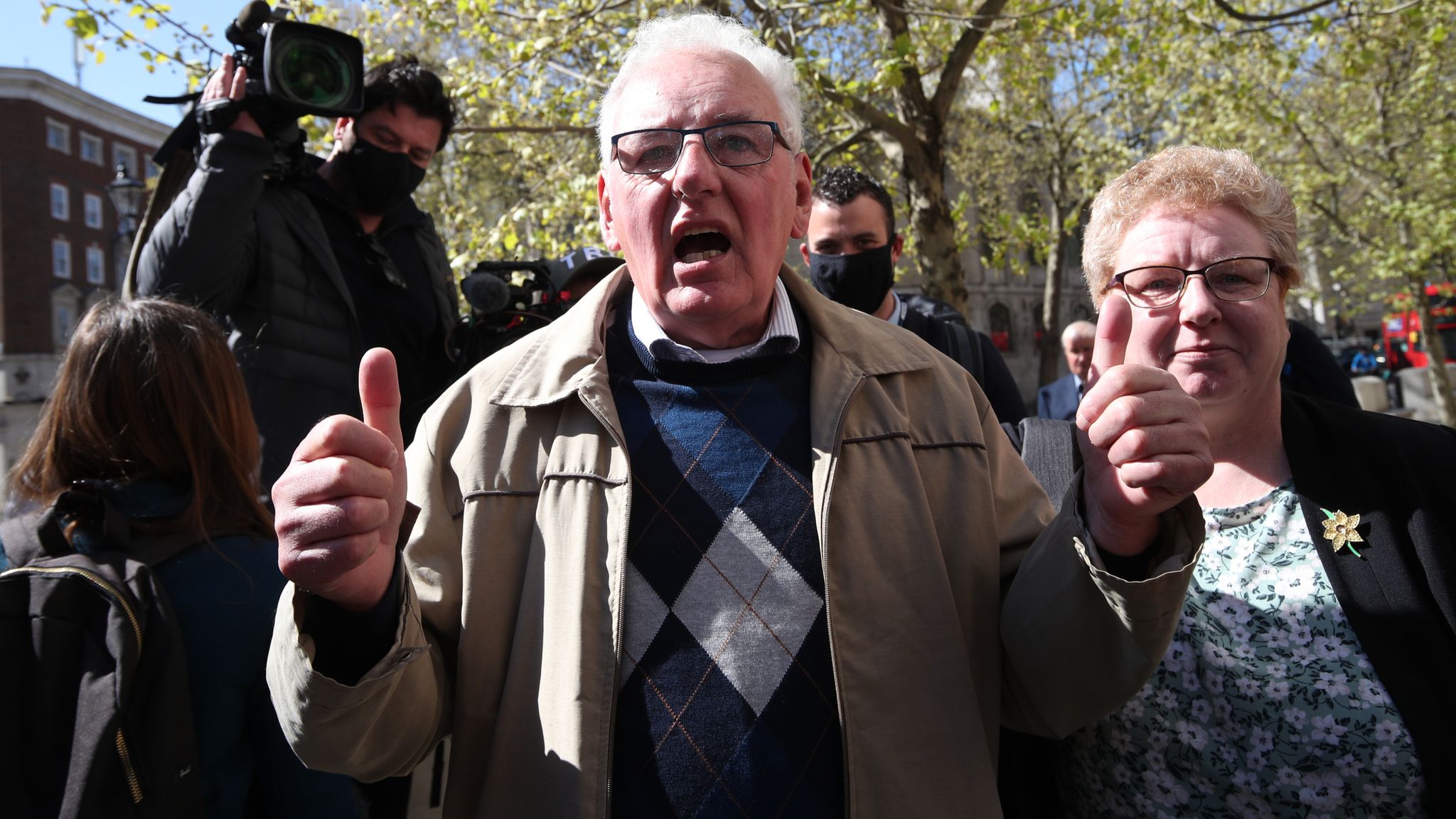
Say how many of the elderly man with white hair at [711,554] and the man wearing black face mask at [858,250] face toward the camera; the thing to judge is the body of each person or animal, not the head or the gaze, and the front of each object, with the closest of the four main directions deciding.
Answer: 2

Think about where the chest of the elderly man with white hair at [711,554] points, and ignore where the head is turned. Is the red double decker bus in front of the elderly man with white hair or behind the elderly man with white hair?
behind

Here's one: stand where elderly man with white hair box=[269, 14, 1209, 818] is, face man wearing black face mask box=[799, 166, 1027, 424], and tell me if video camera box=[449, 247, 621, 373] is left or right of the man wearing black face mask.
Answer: left

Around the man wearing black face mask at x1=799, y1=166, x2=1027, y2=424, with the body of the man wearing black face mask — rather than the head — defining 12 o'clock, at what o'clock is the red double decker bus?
The red double decker bus is roughly at 7 o'clock from the man wearing black face mask.

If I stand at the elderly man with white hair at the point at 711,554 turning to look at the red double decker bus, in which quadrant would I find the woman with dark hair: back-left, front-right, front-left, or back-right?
back-left

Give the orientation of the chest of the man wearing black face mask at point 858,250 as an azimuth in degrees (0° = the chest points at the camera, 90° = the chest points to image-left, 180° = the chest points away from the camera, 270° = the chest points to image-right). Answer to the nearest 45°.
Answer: approximately 0°

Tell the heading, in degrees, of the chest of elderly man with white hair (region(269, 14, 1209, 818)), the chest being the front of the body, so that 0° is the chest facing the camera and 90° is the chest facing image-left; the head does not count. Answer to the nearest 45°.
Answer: approximately 0°

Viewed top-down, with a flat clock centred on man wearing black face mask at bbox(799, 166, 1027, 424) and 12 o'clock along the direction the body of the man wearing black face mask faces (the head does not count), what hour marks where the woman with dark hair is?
The woman with dark hair is roughly at 1 o'clock from the man wearing black face mask.

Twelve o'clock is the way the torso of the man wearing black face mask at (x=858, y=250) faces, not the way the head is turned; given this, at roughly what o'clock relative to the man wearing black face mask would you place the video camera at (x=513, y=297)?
The video camera is roughly at 2 o'clock from the man wearing black face mask.

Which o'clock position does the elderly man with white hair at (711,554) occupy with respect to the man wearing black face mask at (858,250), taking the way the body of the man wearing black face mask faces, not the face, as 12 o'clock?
The elderly man with white hair is roughly at 12 o'clock from the man wearing black face mask.

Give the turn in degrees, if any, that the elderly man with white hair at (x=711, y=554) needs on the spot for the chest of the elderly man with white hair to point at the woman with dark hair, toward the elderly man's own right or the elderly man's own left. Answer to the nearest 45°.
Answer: approximately 90° to the elderly man's own right
